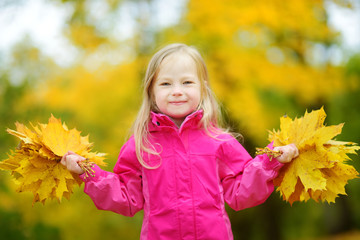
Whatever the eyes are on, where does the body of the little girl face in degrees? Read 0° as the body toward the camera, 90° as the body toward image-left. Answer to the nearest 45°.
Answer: approximately 0°
